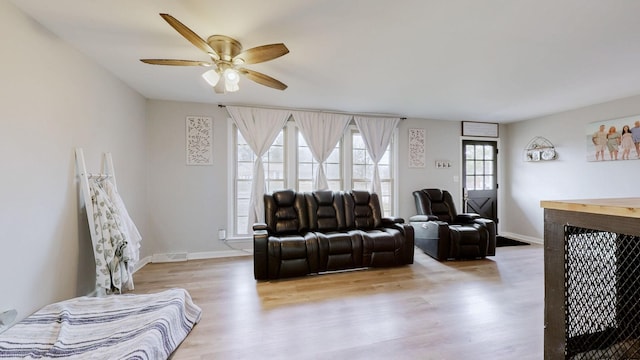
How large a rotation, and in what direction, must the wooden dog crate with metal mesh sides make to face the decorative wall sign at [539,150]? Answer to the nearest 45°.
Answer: approximately 135° to its right

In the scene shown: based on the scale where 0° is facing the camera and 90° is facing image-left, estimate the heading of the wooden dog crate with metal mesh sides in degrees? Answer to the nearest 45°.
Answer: approximately 45°

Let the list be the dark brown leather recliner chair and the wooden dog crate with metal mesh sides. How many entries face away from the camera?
0

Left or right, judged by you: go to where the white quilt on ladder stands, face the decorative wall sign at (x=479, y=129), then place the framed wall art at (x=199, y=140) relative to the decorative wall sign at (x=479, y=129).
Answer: left

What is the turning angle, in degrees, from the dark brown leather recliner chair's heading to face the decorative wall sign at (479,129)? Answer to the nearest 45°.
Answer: approximately 135° to its left

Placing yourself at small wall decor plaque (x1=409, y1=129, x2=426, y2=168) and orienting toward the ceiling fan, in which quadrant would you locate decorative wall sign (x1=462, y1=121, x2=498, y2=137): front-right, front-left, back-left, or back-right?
back-left

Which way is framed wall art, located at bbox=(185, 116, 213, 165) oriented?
toward the camera

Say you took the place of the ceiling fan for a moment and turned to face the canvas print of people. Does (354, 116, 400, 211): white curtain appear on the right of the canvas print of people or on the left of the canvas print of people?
left

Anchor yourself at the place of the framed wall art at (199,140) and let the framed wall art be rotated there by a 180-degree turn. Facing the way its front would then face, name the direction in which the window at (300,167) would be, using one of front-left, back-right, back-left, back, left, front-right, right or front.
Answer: right

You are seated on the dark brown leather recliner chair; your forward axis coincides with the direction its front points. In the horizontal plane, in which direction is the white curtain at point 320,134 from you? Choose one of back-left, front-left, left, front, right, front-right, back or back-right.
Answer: back-right

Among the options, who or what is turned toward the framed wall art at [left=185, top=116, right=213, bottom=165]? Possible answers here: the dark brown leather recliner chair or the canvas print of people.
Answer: the canvas print of people

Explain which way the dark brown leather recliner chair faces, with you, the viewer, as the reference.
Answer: facing the viewer and to the right of the viewer

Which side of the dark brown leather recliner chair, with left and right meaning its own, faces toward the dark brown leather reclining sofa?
right

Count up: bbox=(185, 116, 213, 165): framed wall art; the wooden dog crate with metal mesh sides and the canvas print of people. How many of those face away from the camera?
0

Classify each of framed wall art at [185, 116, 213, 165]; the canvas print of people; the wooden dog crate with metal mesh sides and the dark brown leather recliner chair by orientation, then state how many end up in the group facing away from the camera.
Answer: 0

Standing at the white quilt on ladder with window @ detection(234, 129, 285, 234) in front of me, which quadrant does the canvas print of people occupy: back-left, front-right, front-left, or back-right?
front-right

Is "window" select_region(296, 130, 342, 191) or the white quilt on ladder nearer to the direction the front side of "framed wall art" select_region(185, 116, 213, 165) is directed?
the white quilt on ladder

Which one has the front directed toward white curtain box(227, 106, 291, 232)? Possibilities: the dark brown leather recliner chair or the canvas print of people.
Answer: the canvas print of people

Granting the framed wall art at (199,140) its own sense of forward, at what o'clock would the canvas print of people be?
The canvas print of people is roughly at 10 o'clock from the framed wall art.

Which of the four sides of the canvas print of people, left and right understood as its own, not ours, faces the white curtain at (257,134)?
front

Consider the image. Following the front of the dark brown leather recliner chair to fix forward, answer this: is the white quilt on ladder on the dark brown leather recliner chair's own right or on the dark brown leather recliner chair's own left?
on the dark brown leather recliner chair's own right

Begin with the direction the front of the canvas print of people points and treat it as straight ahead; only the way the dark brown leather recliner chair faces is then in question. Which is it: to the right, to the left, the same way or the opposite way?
to the left

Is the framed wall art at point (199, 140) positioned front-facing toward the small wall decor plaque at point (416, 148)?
no
